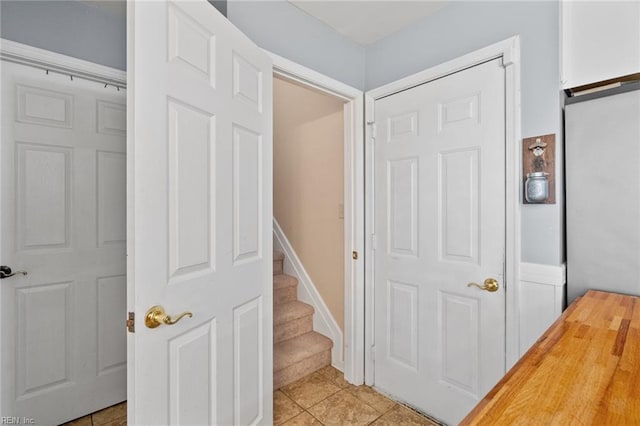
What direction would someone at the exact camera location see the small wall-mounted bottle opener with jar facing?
facing the viewer and to the left of the viewer

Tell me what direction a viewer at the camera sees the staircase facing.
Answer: facing the viewer and to the right of the viewer

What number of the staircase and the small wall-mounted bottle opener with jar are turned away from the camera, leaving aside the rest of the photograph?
0

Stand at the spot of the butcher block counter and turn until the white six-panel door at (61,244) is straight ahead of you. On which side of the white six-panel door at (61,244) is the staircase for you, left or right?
right

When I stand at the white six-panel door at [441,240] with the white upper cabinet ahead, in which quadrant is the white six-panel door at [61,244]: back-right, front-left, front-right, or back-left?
back-right

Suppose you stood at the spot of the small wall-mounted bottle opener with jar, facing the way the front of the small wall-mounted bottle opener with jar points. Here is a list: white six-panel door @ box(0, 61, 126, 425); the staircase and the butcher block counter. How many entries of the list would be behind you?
0

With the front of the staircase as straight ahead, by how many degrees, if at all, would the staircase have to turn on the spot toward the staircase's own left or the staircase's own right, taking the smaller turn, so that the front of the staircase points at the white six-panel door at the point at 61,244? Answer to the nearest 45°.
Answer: approximately 90° to the staircase's own right

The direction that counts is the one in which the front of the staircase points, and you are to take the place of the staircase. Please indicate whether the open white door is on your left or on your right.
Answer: on your right

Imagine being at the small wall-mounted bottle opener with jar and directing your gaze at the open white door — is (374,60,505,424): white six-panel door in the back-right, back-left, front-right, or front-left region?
front-right

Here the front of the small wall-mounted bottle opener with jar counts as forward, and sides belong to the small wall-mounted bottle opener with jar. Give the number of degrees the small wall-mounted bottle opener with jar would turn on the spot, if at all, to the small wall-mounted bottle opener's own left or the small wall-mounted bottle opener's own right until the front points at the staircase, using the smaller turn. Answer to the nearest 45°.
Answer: approximately 45° to the small wall-mounted bottle opener's own right

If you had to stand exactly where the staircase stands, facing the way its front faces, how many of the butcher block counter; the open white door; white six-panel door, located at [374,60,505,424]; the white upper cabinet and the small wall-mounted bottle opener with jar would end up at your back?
0

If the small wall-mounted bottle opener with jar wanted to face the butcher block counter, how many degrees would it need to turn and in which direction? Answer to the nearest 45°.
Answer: approximately 45° to its left

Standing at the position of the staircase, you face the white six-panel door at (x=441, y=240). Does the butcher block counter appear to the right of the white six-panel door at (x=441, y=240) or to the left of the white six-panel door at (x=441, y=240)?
right

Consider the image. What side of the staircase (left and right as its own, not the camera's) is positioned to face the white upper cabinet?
front
